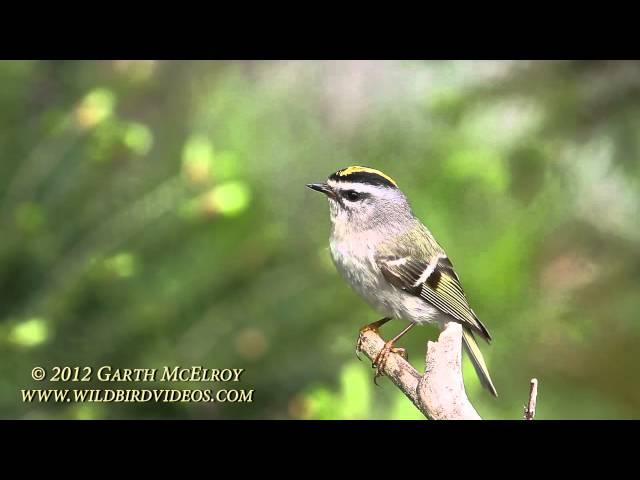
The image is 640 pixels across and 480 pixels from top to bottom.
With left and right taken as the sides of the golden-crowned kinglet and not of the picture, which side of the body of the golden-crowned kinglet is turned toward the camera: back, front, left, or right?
left
